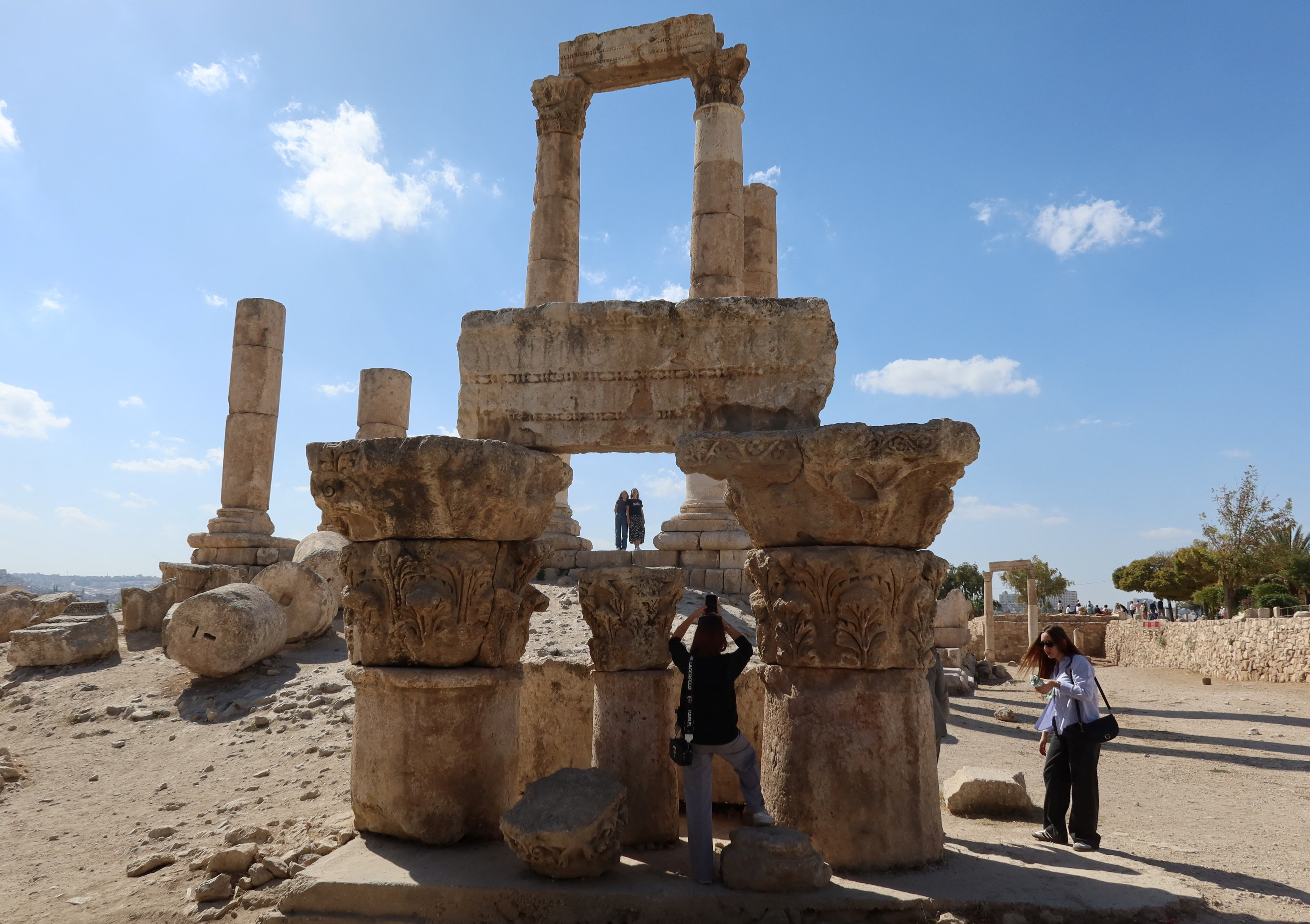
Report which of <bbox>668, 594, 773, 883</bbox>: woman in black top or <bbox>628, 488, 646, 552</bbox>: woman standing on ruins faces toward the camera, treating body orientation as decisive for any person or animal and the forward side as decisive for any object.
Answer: the woman standing on ruins

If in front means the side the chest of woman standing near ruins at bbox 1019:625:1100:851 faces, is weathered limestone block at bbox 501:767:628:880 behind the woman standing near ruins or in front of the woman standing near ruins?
in front

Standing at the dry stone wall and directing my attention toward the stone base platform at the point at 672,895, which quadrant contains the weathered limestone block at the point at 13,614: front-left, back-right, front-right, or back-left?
front-right

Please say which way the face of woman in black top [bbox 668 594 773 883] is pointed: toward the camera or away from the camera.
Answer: away from the camera

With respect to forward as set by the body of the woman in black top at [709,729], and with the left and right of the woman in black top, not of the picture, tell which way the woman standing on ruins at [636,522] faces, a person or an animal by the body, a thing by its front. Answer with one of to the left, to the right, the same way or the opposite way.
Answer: the opposite way

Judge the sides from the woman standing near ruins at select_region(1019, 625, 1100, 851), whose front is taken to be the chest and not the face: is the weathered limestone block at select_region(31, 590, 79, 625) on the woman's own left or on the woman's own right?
on the woman's own right

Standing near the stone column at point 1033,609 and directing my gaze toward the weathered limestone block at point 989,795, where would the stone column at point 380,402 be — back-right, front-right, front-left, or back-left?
front-right

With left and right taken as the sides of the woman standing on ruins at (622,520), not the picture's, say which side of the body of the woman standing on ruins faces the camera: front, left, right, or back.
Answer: front

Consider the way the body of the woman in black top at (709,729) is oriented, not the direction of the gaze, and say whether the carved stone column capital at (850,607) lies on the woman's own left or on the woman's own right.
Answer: on the woman's own right

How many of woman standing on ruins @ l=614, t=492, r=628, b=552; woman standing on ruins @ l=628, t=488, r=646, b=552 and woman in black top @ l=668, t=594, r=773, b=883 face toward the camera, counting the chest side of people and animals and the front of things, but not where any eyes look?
2

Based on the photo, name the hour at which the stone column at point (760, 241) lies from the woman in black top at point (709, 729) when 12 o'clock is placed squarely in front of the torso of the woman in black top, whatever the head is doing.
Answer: The stone column is roughly at 12 o'clock from the woman in black top.

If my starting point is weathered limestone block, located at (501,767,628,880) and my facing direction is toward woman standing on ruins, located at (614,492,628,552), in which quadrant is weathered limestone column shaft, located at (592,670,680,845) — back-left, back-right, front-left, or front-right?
front-right

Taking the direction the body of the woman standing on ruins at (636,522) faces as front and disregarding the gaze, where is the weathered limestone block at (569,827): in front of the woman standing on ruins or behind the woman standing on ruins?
in front

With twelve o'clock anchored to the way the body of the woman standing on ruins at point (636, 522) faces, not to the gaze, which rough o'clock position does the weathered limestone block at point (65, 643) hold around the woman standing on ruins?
The weathered limestone block is roughly at 2 o'clock from the woman standing on ruins.

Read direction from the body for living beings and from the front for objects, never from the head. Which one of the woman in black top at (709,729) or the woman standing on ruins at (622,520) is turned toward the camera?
the woman standing on ruins

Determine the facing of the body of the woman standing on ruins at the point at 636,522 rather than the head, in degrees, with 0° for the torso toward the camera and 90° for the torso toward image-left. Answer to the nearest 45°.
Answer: approximately 0°

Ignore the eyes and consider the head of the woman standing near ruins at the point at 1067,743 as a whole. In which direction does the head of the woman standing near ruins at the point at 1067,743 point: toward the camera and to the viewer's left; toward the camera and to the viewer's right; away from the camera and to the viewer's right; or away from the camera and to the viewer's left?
toward the camera and to the viewer's left

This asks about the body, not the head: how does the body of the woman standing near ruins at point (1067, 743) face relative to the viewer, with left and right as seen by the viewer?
facing the viewer and to the left of the viewer
